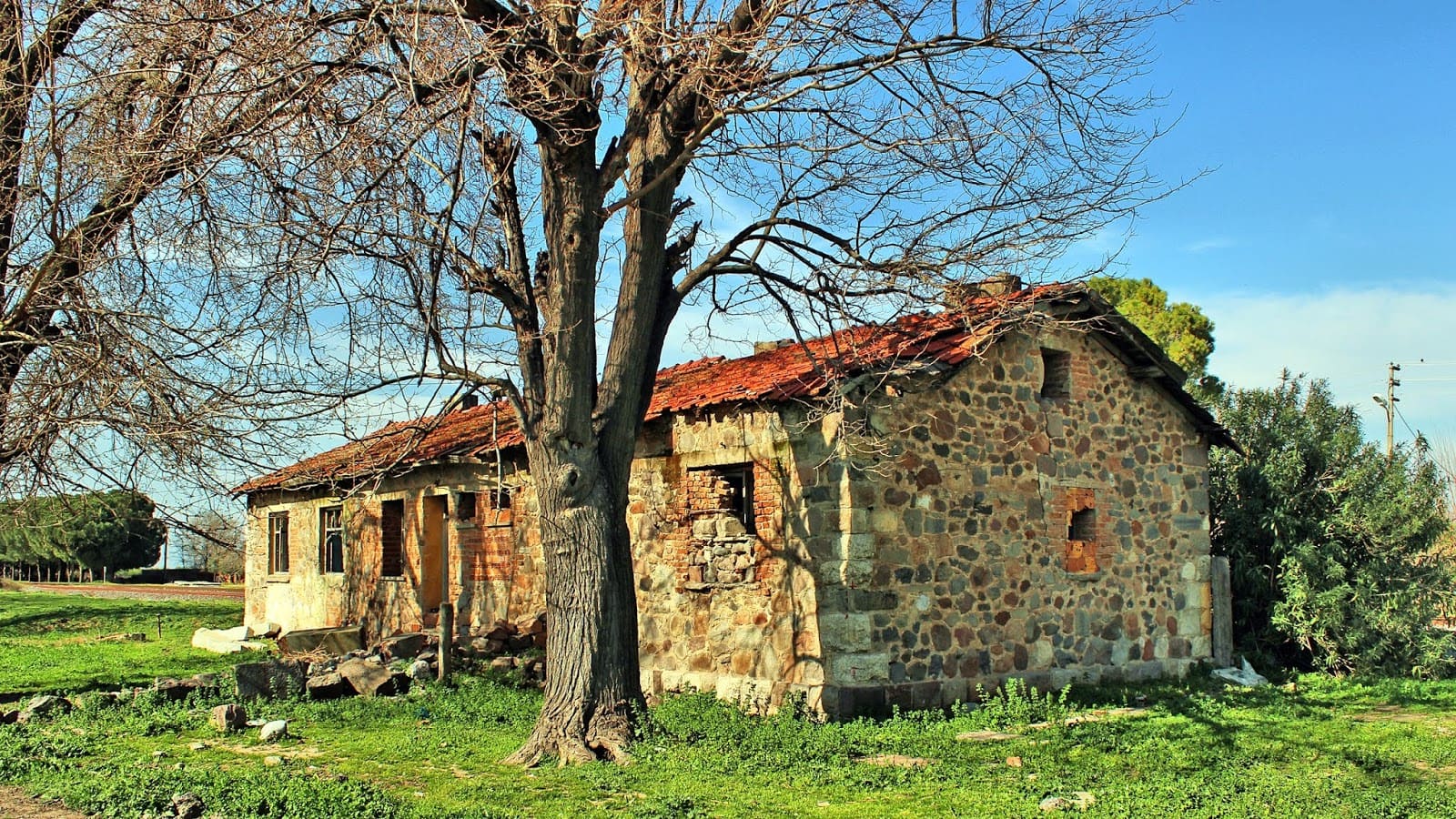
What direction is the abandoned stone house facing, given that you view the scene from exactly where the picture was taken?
facing the viewer and to the left of the viewer

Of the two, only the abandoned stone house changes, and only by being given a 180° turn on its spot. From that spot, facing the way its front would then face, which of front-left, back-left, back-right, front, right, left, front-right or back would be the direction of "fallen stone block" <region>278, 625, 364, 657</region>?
left

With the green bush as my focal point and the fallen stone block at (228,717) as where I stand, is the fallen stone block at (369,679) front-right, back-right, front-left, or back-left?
front-left

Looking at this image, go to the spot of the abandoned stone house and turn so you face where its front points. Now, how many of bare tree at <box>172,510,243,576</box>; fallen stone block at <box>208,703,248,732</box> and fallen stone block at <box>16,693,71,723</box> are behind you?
0

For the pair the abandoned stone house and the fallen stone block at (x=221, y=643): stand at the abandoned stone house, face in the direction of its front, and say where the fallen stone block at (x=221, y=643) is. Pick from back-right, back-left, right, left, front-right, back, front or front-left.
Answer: right

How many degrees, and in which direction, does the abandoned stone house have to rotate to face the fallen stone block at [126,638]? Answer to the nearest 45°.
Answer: approximately 90° to its right

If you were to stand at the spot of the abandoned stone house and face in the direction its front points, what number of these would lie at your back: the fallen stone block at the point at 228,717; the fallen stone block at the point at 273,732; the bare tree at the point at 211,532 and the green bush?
1

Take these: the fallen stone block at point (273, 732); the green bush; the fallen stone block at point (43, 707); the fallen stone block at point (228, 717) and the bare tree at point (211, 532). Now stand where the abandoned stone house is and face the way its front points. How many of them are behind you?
1

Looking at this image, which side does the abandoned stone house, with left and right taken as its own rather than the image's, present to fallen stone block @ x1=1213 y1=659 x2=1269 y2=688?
left

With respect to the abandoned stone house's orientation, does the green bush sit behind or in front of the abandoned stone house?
behind
